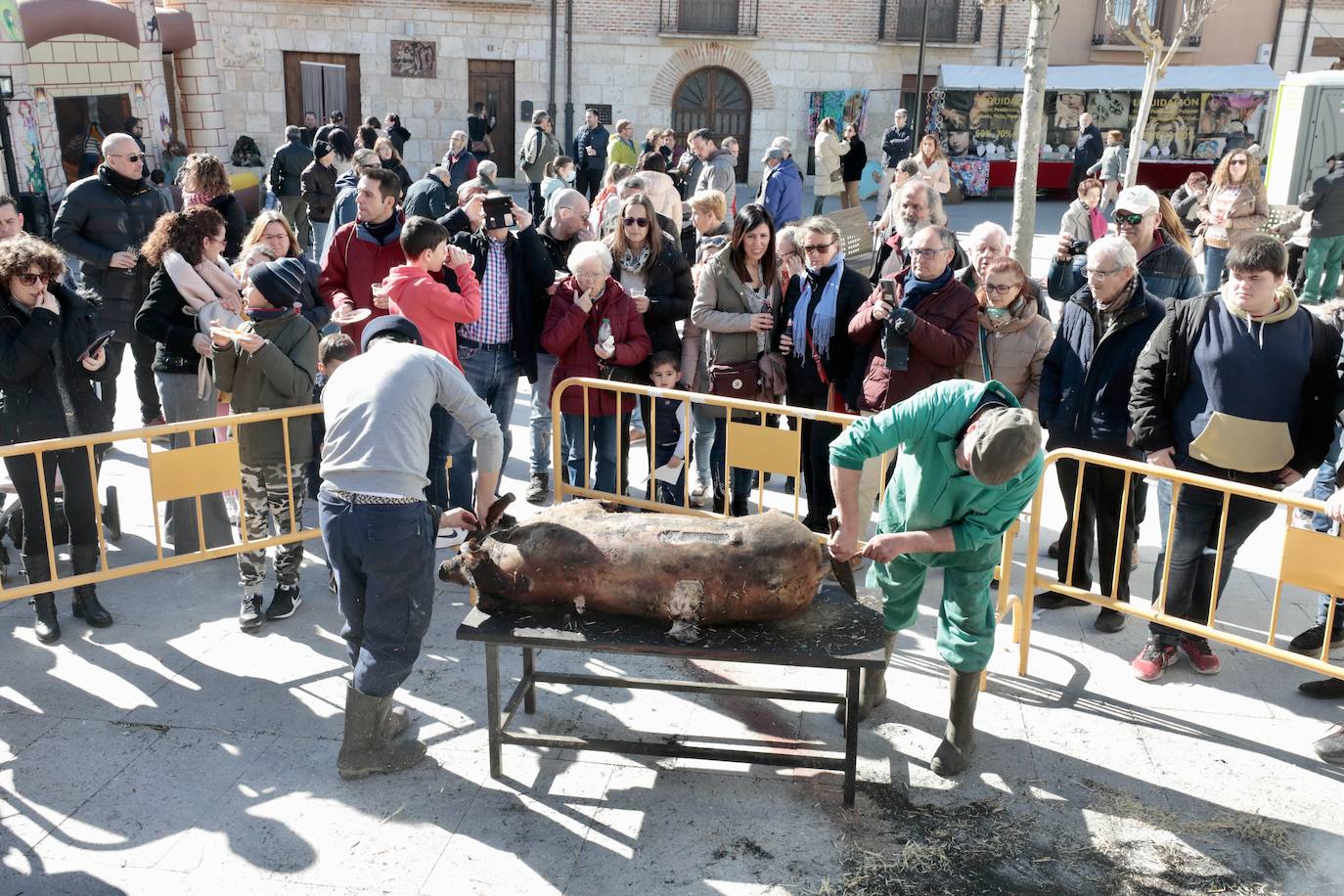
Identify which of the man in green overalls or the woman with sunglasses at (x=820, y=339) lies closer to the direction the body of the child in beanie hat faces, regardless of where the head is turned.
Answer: the man in green overalls

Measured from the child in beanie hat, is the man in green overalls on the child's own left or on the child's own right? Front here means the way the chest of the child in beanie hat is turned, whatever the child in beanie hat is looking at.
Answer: on the child's own left

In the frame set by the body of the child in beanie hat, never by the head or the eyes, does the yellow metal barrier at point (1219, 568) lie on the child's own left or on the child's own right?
on the child's own left

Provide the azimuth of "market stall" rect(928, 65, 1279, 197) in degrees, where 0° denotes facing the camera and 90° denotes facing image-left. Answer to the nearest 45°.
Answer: approximately 0°

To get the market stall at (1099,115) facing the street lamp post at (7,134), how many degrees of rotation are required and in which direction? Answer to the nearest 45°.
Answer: approximately 45° to its right

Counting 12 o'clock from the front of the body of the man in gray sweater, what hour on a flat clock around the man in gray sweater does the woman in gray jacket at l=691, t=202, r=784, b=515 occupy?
The woman in gray jacket is roughly at 12 o'clock from the man in gray sweater.
